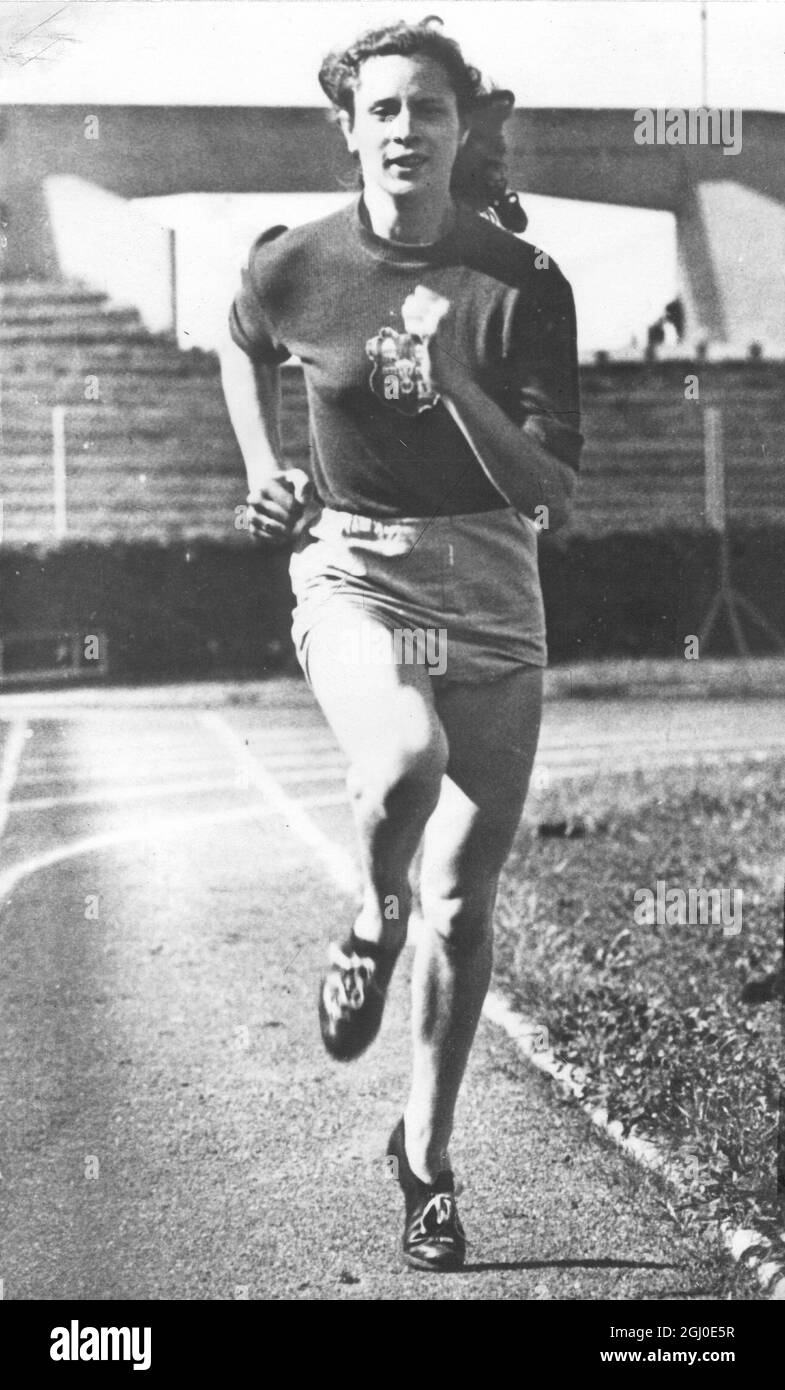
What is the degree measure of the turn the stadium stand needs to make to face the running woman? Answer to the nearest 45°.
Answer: approximately 45° to its left

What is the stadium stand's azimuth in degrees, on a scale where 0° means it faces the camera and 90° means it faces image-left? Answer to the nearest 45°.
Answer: approximately 0°

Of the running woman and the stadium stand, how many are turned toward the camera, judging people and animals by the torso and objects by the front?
2

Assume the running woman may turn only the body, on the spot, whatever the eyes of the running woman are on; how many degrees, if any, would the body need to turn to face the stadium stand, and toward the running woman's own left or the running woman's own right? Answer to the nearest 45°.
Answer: approximately 135° to the running woman's own right
